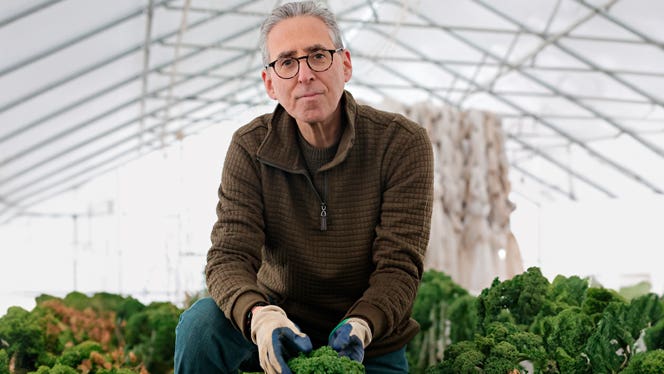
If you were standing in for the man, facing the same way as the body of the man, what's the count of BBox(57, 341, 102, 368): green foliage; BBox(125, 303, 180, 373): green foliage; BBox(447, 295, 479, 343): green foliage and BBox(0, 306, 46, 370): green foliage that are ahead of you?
0

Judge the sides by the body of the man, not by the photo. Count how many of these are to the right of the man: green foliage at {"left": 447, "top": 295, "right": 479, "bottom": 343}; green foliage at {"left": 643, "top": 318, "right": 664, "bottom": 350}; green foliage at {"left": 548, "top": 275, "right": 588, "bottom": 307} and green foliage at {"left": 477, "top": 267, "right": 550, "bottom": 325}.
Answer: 0

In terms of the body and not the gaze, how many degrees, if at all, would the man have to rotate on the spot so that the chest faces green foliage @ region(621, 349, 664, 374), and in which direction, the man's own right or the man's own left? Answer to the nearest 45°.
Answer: approximately 90° to the man's own left

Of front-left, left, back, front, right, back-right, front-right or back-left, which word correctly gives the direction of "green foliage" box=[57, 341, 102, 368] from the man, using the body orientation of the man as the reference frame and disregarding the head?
back-right

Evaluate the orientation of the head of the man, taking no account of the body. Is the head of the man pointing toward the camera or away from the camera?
toward the camera

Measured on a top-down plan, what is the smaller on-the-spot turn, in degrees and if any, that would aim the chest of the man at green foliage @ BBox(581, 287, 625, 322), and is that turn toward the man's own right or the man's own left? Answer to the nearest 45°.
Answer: approximately 90° to the man's own left

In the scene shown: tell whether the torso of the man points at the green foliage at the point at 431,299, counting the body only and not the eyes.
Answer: no

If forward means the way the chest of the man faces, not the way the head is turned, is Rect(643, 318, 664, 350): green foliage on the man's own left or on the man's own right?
on the man's own left

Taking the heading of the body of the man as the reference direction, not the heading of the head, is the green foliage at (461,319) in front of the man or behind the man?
behind

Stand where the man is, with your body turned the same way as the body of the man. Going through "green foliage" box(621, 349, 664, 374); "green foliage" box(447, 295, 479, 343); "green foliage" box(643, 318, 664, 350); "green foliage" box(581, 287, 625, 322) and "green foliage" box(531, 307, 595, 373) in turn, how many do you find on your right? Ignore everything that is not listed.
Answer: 0

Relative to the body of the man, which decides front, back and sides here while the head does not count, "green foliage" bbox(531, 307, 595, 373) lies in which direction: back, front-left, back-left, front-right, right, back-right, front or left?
left

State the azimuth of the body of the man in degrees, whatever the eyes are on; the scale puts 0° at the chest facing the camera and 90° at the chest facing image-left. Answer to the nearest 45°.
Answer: approximately 0°

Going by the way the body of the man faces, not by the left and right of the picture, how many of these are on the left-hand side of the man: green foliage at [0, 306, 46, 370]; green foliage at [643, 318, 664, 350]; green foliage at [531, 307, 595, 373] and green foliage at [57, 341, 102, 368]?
2

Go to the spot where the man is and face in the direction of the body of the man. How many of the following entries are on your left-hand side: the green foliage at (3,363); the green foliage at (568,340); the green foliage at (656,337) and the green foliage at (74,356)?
2

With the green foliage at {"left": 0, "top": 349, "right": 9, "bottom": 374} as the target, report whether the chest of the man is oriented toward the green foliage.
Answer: no

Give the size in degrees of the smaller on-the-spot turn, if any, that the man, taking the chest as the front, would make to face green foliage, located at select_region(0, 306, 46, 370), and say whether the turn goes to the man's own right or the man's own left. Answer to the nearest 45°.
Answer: approximately 135° to the man's own right
